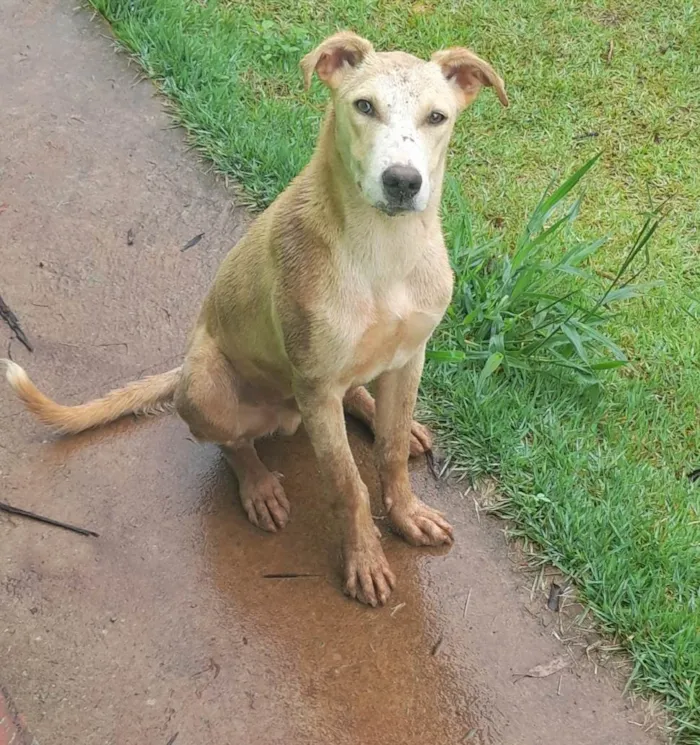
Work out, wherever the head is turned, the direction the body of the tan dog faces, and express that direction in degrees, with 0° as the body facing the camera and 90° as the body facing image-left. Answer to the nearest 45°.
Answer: approximately 315°

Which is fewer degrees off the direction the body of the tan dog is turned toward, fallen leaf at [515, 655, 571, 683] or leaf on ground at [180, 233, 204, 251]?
the fallen leaf

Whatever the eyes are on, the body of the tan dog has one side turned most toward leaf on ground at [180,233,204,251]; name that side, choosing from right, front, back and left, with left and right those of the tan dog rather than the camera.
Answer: back

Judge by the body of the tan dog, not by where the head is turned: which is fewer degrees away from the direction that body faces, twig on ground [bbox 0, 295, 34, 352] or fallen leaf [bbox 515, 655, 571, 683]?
the fallen leaf

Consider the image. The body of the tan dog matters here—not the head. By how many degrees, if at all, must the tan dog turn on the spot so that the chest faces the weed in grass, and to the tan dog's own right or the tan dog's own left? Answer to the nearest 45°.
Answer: approximately 90° to the tan dog's own left

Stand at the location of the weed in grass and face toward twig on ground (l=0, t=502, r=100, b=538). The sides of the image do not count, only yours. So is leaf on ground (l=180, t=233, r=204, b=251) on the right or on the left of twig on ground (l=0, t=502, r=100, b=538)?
right
